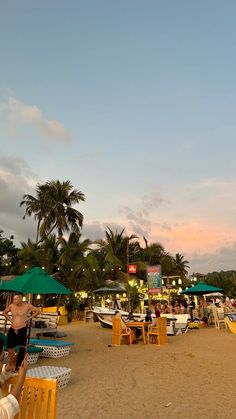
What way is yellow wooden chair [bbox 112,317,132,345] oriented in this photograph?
to the viewer's right

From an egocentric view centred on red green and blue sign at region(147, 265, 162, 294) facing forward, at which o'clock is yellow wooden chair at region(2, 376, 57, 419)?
The yellow wooden chair is roughly at 12 o'clock from the red green and blue sign.

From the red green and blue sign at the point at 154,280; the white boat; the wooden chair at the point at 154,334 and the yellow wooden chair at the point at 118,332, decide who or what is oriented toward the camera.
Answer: the red green and blue sign

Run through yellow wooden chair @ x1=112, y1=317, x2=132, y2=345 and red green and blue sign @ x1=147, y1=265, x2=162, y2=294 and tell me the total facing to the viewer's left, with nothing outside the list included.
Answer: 0

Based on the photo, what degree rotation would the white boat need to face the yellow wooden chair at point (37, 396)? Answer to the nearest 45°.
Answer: approximately 90° to its left

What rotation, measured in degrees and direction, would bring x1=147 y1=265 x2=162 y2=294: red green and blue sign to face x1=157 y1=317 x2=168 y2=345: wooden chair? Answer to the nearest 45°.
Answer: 0° — it already faces it

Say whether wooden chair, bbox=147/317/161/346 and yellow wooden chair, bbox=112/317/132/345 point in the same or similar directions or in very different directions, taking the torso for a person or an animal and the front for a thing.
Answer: very different directions

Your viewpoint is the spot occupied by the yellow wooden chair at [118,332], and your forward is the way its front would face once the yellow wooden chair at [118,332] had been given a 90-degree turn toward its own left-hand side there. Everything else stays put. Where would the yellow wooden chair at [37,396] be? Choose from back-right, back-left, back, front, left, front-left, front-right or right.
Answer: back

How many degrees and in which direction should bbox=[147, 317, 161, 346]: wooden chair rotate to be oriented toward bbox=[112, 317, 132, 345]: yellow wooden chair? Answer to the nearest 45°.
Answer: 0° — it already faces it

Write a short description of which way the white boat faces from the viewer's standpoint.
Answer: facing to the left of the viewer

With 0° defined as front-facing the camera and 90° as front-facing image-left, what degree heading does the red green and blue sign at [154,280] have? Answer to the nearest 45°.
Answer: approximately 0°

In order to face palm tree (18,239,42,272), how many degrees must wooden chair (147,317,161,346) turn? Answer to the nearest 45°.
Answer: approximately 45° to its right

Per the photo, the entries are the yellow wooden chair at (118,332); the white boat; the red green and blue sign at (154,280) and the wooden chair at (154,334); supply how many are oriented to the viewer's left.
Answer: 2

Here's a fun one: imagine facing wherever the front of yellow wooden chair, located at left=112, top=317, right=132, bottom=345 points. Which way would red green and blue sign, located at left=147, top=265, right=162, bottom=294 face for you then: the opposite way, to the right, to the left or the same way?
to the right

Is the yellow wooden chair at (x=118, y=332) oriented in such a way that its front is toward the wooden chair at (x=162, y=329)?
yes

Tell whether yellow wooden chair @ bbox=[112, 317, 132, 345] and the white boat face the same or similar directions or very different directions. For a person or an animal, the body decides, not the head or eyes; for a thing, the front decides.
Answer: very different directions

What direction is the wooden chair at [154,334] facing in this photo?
to the viewer's left
